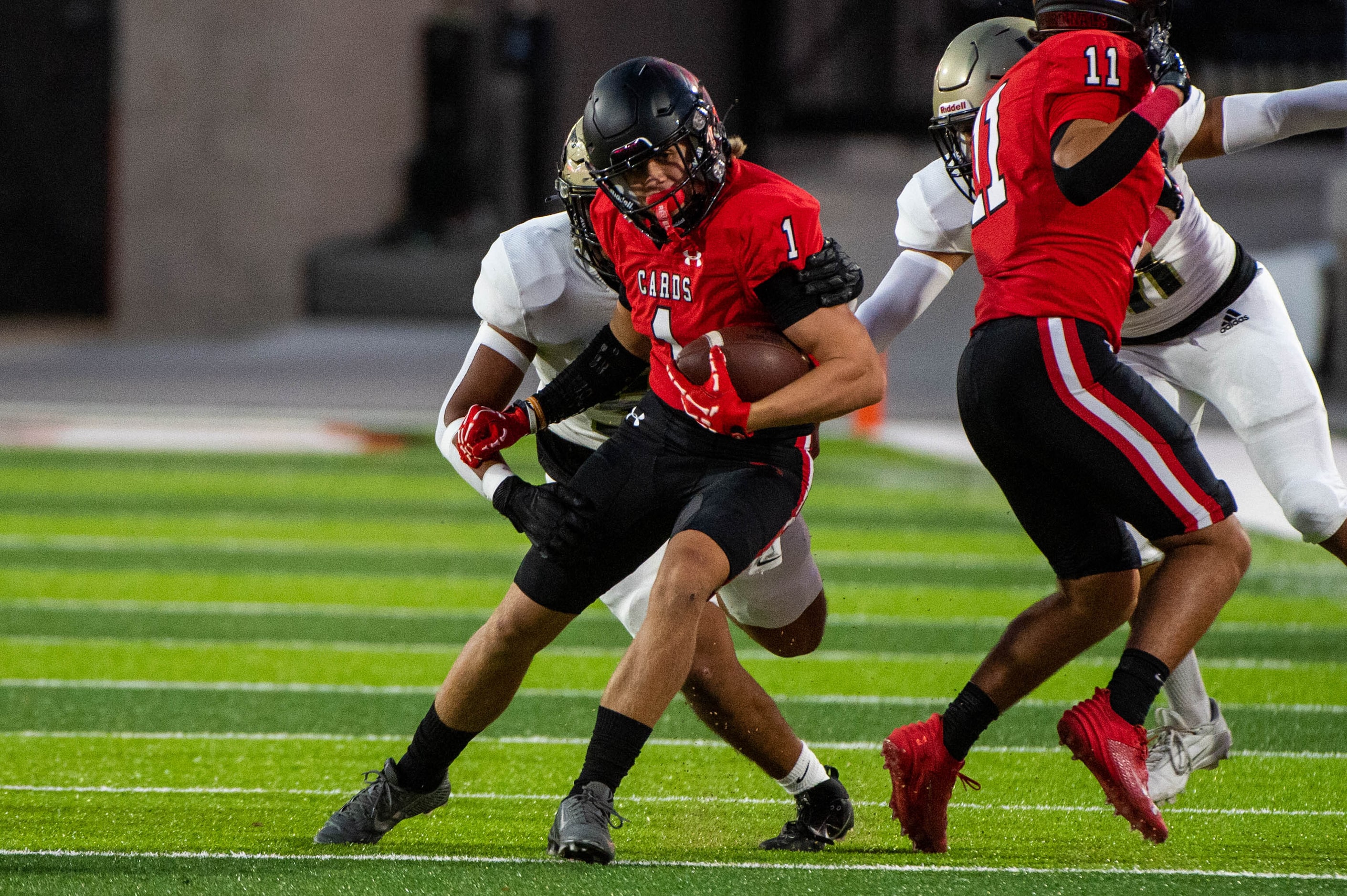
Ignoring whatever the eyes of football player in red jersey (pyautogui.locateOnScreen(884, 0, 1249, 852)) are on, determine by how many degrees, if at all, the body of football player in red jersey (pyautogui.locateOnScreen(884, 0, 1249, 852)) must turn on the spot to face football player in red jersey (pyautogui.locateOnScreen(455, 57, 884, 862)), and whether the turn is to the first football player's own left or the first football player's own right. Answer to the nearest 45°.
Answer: approximately 135° to the first football player's own left

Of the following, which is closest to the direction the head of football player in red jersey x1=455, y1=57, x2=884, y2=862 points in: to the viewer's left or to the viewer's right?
to the viewer's left

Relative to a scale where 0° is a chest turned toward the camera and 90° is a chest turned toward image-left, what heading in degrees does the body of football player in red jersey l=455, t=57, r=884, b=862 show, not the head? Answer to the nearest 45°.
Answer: approximately 45°

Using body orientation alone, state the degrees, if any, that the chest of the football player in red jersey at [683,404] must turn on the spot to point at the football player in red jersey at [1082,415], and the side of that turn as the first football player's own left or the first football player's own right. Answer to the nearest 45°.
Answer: approximately 135° to the first football player's own left

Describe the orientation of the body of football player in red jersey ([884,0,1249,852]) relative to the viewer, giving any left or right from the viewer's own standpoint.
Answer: facing away from the viewer and to the right of the viewer

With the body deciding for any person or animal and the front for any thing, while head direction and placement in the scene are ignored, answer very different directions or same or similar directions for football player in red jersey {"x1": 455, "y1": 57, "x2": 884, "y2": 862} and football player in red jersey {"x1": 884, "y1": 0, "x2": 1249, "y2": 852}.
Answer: very different directions
